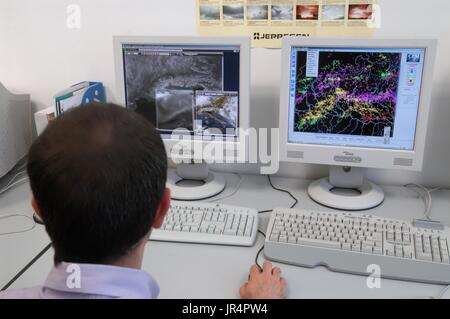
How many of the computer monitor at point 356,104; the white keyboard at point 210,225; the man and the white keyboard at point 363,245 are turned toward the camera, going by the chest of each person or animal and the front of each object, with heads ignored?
3

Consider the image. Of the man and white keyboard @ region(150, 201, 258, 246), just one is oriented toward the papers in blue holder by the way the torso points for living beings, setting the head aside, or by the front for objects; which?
the man

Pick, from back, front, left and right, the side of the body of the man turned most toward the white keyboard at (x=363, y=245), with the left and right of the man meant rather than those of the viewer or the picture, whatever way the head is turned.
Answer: right

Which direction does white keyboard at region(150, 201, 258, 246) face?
toward the camera

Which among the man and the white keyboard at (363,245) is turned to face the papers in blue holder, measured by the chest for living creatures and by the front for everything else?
the man

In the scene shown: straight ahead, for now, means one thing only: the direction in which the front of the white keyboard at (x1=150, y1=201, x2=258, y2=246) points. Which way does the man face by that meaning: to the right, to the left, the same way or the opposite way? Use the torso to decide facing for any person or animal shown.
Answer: the opposite way

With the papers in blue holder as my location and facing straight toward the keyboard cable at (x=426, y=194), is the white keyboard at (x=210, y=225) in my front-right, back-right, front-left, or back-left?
front-right

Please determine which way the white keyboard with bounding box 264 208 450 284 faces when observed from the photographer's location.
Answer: facing the viewer

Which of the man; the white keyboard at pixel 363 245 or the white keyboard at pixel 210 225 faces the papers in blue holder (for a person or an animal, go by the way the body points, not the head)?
the man

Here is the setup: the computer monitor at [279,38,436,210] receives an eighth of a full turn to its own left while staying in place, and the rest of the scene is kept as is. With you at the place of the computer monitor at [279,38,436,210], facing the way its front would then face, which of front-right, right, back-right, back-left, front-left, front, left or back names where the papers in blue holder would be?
back-right

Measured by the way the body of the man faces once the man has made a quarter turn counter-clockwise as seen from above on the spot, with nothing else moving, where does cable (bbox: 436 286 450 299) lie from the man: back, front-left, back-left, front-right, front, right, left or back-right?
back

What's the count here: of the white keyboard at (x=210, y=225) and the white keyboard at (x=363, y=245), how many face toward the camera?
2

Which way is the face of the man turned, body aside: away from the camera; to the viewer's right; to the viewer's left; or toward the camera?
away from the camera

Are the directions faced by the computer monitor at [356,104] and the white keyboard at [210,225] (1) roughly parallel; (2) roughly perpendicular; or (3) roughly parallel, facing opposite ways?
roughly parallel

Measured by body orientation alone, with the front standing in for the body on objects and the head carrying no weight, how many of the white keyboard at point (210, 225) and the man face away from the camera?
1

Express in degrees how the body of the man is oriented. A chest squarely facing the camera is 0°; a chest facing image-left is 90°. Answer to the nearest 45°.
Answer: approximately 180°
